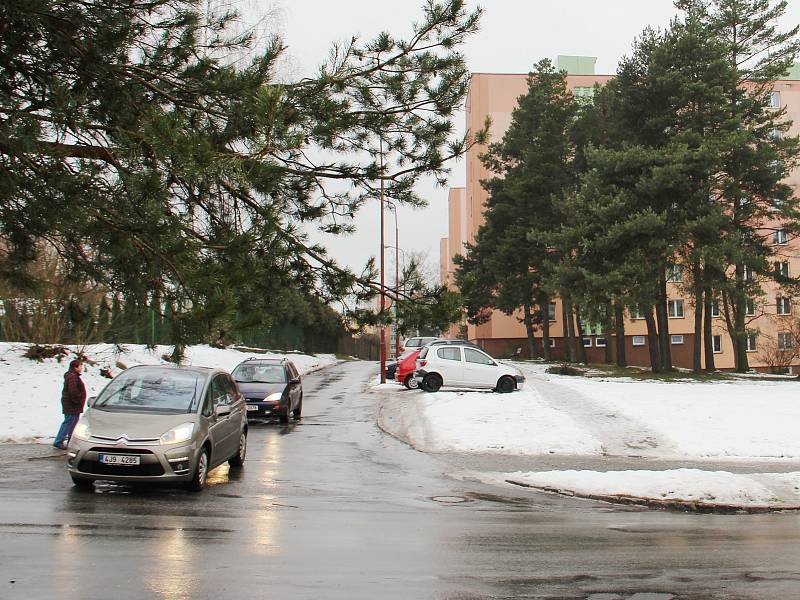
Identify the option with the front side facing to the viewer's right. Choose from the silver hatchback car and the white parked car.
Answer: the white parked car

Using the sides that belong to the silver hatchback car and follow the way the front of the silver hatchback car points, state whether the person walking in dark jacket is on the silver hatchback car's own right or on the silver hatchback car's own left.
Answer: on the silver hatchback car's own right

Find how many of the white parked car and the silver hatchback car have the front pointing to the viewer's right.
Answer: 1

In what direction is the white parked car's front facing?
to the viewer's right

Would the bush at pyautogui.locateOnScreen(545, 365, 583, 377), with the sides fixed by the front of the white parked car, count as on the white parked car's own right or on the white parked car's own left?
on the white parked car's own left

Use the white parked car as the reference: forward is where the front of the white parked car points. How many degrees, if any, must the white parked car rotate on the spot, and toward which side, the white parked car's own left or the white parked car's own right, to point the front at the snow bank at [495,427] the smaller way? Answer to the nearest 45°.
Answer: approximately 90° to the white parked car's own right

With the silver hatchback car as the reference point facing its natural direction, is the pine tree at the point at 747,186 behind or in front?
behind

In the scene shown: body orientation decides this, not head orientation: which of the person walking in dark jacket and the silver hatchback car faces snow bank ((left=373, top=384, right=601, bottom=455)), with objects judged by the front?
the person walking in dark jacket

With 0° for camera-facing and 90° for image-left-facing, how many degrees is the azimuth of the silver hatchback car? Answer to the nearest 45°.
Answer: approximately 45°

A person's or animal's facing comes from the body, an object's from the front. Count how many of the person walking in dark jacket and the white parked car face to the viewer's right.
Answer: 2

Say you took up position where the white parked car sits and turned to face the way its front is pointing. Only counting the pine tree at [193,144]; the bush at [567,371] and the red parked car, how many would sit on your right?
1

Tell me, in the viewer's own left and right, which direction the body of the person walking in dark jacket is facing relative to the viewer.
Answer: facing to the right of the viewer

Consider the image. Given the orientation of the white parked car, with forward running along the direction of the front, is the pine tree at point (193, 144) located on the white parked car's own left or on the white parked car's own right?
on the white parked car's own right

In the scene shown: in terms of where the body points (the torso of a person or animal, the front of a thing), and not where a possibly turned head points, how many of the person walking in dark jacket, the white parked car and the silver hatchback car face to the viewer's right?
2

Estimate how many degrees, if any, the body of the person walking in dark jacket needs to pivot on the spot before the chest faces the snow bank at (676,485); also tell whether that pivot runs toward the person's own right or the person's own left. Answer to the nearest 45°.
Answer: approximately 45° to the person's own right
